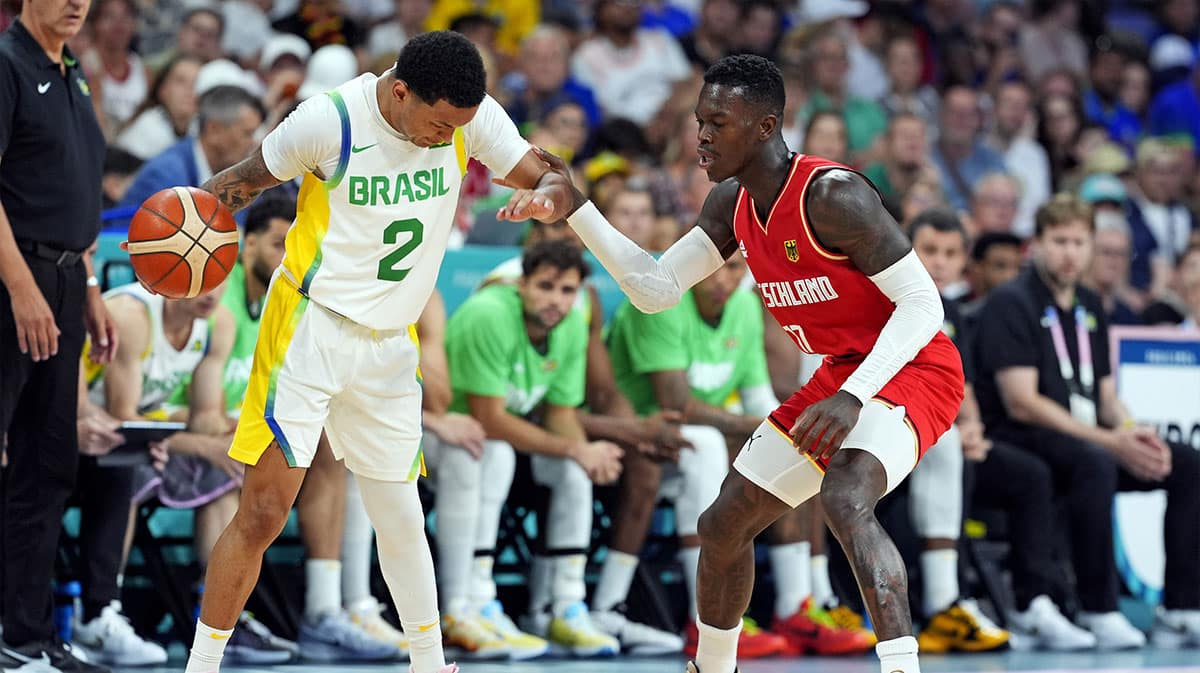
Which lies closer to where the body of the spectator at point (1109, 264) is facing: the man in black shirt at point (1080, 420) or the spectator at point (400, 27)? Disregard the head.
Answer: the man in black shirt

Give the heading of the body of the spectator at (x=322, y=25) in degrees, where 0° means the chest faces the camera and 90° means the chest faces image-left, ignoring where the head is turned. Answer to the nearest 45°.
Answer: approximately 0°

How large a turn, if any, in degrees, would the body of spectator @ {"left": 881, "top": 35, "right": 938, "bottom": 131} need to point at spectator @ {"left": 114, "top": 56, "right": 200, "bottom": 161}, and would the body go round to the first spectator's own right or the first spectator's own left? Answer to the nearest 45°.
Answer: approximately 45° to the first spectator's own right

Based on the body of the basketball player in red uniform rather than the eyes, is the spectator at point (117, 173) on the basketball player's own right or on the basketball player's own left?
on the basketball player's own right

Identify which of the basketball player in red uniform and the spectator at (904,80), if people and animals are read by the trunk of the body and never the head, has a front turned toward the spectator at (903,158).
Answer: the spectator at (904,80)

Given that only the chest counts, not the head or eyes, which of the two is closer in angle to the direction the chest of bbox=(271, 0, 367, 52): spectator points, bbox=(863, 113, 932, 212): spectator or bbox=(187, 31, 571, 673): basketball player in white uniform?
the basketball player in white uniform

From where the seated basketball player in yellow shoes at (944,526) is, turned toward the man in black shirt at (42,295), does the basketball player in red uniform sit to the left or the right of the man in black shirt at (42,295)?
left

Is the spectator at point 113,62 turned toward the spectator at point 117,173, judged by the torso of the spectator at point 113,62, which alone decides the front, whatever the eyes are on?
yes

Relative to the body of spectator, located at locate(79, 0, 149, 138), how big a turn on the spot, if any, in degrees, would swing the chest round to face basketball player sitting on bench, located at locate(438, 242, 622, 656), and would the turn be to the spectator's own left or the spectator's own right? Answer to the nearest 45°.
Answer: approximately 45° to the spectator's own left
